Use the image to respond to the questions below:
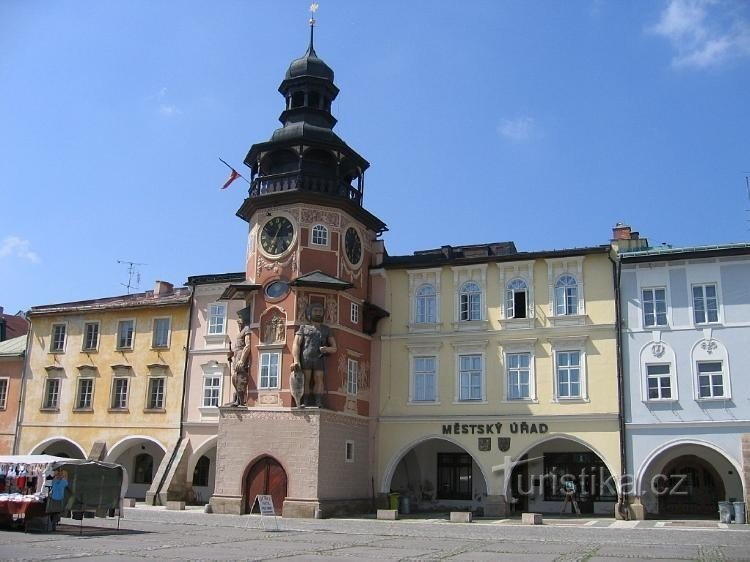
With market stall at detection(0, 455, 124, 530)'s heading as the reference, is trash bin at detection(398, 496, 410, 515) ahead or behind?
behind

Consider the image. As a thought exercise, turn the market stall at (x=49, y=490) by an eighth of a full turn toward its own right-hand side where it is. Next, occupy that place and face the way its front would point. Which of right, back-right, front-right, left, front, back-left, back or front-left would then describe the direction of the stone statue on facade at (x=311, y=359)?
back-right

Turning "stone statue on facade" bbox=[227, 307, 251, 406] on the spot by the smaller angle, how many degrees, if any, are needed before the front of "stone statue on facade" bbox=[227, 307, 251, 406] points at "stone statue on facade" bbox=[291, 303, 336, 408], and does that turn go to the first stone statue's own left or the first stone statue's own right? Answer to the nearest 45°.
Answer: approximately 135° to the first stone statue's own left

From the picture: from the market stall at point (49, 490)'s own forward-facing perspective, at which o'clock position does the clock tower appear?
The clock tower is roughly at 6 o'clock from the market stall.

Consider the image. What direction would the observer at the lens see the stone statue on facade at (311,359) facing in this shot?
facing the viewer

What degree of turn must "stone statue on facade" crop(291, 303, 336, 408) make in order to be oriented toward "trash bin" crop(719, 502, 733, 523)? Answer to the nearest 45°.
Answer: approximately 90° to its left

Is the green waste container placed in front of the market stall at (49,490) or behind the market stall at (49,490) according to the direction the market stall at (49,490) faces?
behind

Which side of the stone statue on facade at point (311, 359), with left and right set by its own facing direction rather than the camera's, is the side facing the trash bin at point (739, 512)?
left

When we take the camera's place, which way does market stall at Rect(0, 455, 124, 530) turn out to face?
facing the viewer and to the left of the viewer

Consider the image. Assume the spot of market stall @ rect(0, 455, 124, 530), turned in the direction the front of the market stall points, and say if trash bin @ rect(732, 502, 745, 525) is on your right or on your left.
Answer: on your left
